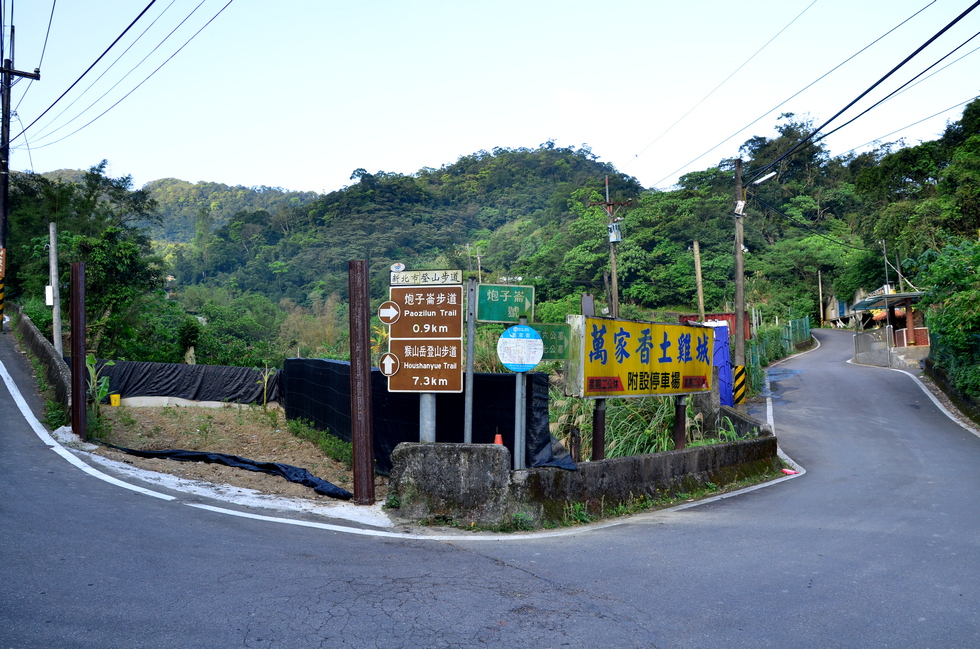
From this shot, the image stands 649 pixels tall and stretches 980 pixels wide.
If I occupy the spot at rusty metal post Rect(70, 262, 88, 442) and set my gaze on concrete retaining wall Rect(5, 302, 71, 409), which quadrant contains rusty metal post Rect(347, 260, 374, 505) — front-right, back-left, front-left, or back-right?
back-right

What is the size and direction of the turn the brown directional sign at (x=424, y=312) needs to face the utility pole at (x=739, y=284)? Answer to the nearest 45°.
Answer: approximately 135° to its left

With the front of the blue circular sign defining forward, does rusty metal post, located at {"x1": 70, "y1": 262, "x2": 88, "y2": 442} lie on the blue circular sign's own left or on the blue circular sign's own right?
on the blue circular sign's own right

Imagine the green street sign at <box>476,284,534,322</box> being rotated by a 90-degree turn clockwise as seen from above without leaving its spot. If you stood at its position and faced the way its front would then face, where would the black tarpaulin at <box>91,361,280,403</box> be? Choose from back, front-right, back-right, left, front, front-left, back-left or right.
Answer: front-right

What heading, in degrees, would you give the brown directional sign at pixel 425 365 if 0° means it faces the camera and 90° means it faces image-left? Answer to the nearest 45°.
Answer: approximately 0°
